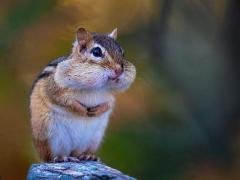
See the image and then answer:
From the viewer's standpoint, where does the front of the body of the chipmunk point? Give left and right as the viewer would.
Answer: facing the viewer and to the right of the viewer
